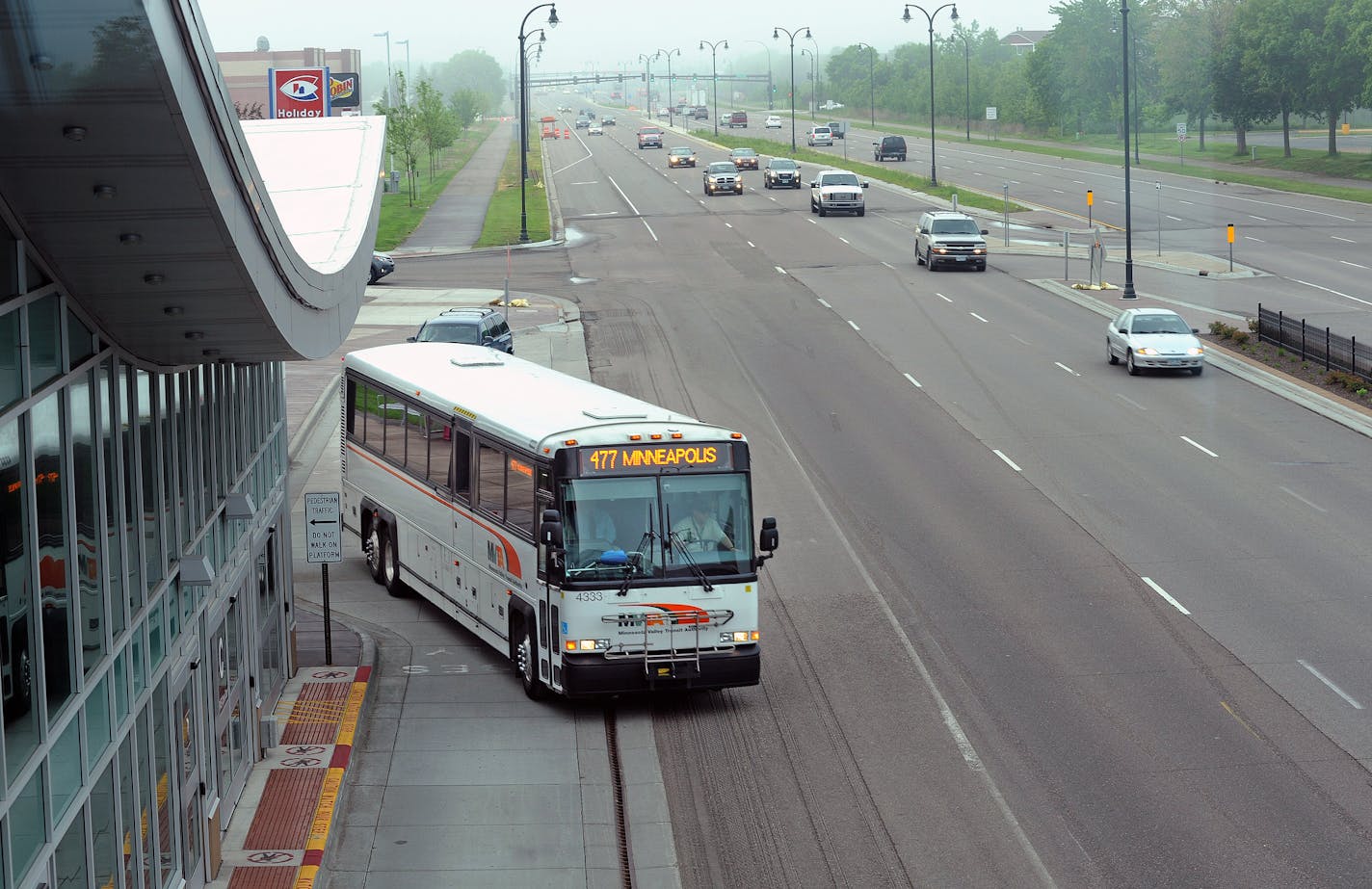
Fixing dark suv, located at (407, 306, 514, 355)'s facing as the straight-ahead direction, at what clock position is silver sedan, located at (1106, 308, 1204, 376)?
The silver sedan is roughly at 8 o'clock from the dark suv.

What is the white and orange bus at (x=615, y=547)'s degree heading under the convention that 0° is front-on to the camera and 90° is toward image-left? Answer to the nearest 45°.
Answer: approximately 315°

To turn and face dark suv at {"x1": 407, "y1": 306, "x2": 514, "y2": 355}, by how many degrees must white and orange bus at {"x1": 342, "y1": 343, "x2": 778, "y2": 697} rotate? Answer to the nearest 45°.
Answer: approximately 135° to its left

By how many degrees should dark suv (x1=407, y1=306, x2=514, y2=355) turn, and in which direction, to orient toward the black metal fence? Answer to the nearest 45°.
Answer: approximately 135° to its left

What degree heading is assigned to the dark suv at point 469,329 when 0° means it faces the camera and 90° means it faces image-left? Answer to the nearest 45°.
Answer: approximately 45°
